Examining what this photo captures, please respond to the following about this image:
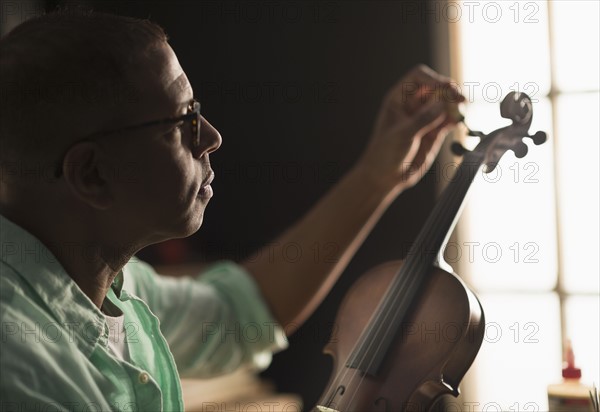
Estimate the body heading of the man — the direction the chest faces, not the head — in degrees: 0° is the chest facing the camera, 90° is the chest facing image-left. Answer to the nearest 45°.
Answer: approximately 270°

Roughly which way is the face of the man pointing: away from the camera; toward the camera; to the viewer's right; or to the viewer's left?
to the viewer's right

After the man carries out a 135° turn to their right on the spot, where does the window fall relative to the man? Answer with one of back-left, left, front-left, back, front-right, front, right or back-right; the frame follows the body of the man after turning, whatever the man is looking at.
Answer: back
